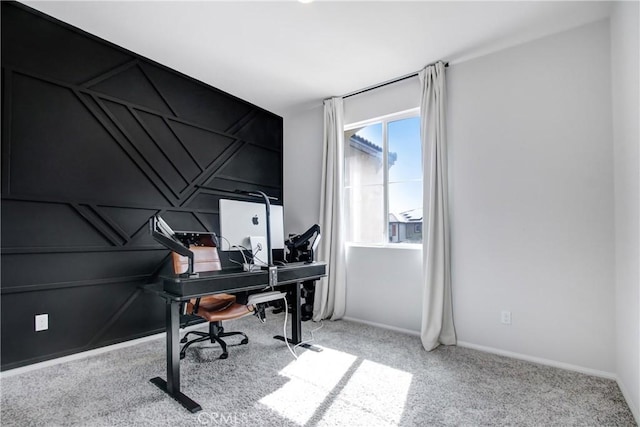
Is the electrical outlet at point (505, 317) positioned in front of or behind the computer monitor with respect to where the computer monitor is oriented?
behind

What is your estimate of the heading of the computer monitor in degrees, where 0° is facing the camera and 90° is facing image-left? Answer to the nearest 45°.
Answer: approximately 135°

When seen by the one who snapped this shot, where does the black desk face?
facing away from the viewer and to the left of the viewer

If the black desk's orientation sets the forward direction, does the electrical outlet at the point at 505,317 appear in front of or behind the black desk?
behind

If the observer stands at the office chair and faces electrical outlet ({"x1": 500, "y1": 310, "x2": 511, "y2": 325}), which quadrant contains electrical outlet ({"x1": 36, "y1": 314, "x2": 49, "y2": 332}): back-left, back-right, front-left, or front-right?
back-right

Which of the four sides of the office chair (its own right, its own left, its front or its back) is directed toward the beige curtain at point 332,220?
left

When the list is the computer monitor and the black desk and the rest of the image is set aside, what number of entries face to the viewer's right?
0

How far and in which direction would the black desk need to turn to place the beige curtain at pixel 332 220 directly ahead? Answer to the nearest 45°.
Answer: approximately 90° to its right

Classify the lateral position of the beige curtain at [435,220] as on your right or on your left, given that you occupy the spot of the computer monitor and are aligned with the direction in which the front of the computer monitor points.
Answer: on your right

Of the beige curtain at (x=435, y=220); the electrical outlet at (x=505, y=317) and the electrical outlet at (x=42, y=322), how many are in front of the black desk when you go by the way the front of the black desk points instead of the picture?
1

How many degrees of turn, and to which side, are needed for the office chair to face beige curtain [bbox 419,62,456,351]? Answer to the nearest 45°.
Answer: approximately 45° to its left

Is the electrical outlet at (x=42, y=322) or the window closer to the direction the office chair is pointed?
the window

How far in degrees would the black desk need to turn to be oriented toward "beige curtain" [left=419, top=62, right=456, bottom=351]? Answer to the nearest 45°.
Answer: approximately 135° to its right
